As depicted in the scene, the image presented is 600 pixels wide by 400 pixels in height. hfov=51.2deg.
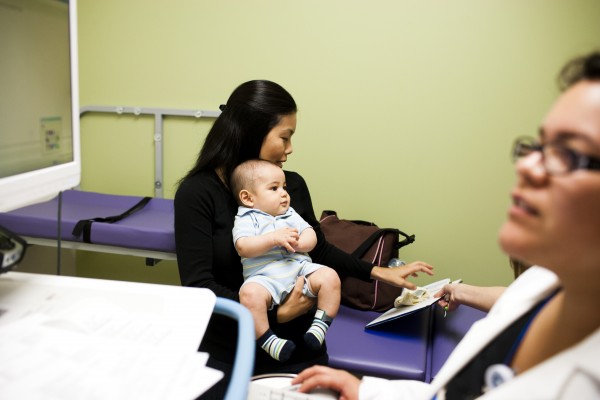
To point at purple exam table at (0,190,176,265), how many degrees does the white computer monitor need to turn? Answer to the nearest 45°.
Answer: approximately 135° to its left

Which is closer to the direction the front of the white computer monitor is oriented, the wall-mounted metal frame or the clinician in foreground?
the clinician in foreground

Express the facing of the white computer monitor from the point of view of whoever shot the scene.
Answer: facing the viewer and to the right of the viewer

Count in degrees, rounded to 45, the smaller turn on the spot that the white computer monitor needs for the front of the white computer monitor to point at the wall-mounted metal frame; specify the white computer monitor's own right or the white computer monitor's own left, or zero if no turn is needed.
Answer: approximately 135° to the white computer monitor's own left

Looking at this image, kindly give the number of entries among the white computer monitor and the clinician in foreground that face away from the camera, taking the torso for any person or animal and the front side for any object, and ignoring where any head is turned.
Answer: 0

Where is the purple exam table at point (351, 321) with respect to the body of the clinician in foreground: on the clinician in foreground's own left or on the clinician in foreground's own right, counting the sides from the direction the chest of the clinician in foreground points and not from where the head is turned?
on the clinician in foreground's own right

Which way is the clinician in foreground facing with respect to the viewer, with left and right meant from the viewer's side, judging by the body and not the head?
facing the viewer and to the left of the viewer

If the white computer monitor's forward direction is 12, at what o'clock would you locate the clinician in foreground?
The clinician in foreground is roughly at 12 o'clock from the white computer monitor.
